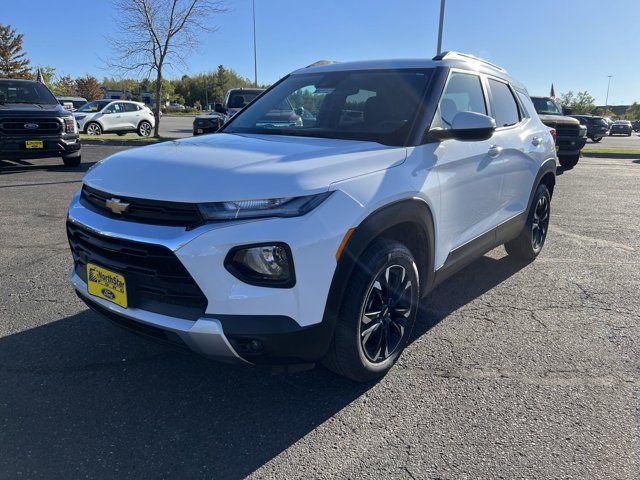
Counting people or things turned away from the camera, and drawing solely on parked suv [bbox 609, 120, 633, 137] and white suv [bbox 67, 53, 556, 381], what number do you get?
0

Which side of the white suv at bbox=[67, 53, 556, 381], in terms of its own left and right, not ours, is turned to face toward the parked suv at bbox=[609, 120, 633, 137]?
back

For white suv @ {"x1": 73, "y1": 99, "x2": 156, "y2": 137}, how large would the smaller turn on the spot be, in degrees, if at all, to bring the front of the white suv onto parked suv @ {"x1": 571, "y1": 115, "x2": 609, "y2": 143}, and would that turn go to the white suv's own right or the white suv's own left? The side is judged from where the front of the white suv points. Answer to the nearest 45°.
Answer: approximately 135° to the white suv's own left

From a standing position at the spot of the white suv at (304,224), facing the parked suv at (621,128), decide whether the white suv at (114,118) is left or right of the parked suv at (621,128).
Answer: left

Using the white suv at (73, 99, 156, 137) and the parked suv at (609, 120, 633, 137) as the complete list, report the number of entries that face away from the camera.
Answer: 0

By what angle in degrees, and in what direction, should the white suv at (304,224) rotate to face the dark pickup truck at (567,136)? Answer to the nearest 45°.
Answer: approximately 180°

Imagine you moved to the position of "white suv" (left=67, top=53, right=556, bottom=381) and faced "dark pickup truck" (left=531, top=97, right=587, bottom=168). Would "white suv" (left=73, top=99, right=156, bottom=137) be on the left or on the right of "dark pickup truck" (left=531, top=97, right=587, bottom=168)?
left

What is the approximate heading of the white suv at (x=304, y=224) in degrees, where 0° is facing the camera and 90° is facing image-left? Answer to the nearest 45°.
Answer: approximately 45°

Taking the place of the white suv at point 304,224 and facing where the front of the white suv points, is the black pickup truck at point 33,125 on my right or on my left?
on my right

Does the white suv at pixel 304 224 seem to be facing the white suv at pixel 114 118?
no

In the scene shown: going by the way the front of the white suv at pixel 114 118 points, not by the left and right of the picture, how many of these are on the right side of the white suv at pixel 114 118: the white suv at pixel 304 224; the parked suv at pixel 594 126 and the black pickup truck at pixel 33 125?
0

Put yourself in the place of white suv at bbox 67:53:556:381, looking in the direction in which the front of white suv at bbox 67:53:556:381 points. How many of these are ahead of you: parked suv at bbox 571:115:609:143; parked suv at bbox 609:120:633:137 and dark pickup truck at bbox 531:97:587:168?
0

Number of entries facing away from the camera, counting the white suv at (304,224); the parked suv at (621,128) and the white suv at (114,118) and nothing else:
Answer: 0

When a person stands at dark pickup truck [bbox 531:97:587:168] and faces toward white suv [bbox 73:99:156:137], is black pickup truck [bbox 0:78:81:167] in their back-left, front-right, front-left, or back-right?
front-left
